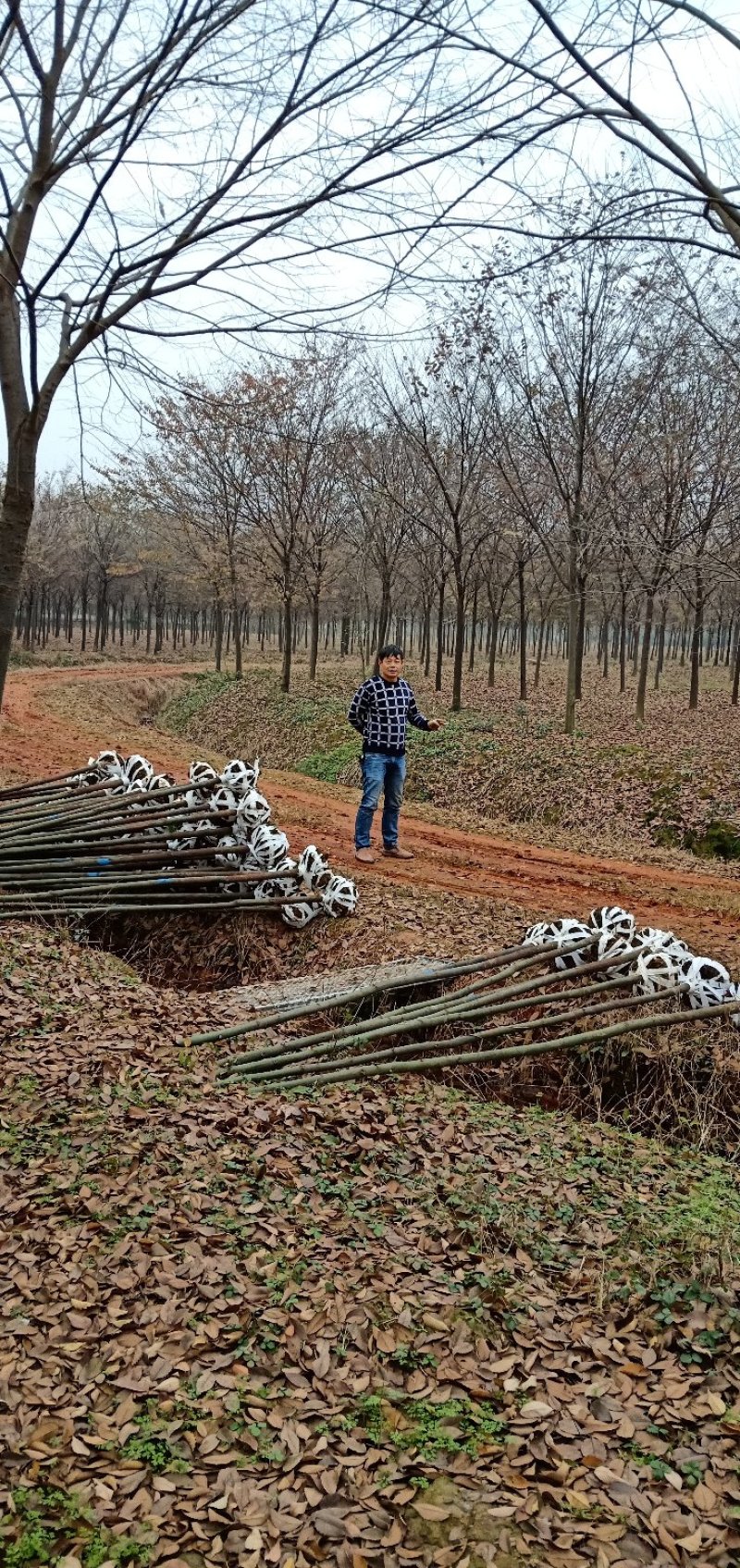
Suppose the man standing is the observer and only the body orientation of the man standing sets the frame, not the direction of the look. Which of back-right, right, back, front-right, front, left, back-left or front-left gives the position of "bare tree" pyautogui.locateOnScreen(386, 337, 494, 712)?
back-left

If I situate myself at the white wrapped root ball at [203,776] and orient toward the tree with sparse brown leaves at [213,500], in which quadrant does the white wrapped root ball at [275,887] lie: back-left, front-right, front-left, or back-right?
back-right

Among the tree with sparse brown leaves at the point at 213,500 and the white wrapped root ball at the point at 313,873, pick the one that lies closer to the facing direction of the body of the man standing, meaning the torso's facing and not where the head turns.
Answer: the white wrapped root ball

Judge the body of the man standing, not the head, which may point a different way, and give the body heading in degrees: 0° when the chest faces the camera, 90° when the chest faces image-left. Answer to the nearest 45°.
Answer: approximately 315°

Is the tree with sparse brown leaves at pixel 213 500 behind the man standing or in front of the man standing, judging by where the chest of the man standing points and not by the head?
behind

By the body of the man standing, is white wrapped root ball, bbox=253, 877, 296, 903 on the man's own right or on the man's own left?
on the man's own right

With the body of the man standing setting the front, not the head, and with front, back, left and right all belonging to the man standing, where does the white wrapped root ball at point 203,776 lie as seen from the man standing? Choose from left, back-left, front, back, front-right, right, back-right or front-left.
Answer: right

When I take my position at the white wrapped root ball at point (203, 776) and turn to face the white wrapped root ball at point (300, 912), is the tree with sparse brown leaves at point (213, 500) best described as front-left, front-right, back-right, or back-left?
back-left

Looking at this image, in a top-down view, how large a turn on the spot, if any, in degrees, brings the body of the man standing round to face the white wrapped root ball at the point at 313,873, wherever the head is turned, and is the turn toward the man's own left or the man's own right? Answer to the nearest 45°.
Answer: approximately 45° to the man's own right

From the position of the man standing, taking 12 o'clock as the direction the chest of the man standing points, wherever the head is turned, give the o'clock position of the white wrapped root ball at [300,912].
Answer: The white wrapped root ball is roughly at 2 o'clock from the man standing.
